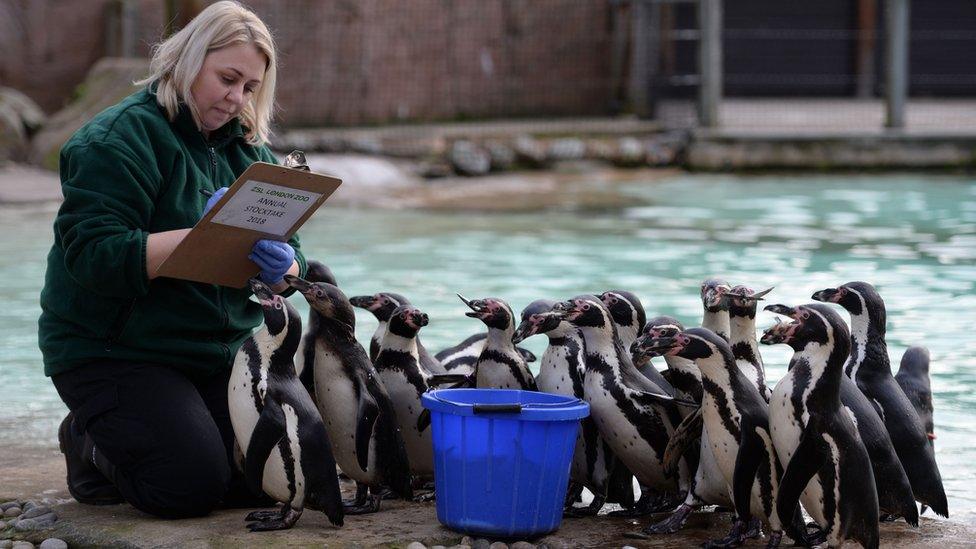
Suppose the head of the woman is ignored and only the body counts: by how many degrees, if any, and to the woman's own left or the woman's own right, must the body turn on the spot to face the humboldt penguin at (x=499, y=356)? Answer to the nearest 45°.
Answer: approximately 45° to the woman's own left

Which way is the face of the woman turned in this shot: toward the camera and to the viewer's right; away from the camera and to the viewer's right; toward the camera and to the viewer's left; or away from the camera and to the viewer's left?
toward the camera and to the viewer's right

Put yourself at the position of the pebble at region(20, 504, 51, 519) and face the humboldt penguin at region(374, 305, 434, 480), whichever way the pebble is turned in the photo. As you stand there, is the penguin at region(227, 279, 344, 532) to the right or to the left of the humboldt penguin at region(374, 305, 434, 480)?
right

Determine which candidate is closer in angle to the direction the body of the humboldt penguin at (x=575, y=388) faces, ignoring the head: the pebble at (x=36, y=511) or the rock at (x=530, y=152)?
the pebble

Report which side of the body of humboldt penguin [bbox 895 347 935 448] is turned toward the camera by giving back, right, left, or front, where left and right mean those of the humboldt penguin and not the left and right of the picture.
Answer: back

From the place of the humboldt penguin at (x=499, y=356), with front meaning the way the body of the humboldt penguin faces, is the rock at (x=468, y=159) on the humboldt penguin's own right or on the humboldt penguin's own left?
on the humboldt penguin's own right
